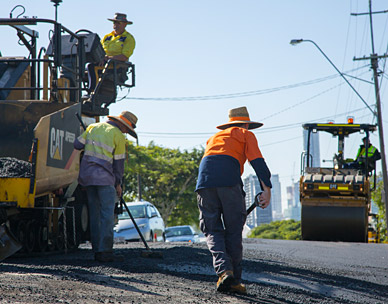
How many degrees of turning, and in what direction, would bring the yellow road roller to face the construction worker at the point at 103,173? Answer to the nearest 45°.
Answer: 0° — it already faces them

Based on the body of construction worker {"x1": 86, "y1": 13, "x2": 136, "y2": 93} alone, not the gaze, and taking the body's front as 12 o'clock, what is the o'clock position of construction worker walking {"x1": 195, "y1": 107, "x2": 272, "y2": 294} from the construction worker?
The construction worker walking is roughly at 10 o'clock from the construction worker.

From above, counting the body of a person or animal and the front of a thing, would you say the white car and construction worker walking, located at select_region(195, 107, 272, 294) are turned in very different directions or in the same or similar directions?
very different directions

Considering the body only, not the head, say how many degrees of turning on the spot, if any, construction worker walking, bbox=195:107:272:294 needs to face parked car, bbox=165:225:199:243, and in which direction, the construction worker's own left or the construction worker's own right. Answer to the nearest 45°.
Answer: approximately 45° to the construction worker's own left

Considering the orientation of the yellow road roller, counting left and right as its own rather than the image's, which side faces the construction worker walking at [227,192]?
front

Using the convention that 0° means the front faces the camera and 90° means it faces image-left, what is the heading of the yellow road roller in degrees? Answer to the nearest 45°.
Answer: approximately 0°

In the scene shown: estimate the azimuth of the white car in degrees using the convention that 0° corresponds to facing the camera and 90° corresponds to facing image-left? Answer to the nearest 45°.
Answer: approximately 45°

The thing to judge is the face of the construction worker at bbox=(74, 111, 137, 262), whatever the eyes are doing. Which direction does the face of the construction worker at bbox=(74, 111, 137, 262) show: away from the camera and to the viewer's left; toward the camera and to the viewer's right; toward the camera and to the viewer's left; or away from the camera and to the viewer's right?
away from the camera and to the viewer's right

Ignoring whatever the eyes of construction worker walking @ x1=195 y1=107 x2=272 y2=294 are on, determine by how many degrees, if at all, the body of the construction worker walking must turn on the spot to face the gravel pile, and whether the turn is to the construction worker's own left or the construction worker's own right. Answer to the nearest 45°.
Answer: approximately 90° to the construction worker's own left

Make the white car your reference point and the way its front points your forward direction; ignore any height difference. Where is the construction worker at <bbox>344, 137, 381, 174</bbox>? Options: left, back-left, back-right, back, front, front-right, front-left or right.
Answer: back-left
